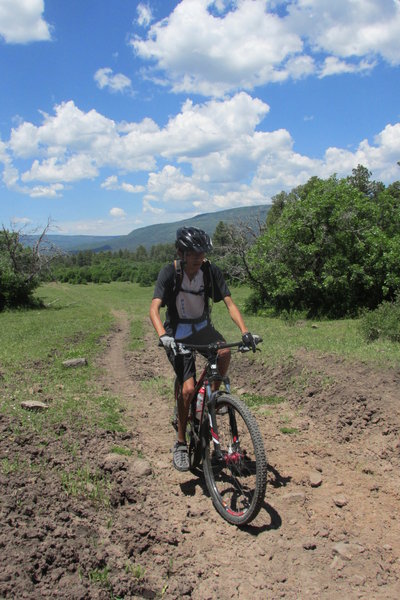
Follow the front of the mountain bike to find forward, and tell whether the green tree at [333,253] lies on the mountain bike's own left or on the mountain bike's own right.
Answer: on the mountain bike's own left

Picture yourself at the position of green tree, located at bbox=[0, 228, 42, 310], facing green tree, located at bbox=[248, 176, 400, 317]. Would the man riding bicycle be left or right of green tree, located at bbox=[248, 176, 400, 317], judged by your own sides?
right

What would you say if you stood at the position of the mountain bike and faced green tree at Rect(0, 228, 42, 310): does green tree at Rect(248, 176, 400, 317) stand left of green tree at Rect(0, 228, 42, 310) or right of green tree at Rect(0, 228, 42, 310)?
right

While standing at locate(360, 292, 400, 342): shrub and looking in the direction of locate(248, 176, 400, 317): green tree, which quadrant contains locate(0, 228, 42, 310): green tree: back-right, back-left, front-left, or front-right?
front-left

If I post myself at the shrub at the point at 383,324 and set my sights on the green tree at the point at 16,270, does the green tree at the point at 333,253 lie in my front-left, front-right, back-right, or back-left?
front-right

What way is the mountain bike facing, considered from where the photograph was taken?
facing the viewer and to the right of the viewer

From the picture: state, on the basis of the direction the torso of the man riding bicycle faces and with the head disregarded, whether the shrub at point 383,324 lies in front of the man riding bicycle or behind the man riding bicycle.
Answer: behind

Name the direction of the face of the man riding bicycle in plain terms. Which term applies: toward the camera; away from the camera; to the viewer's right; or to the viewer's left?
toward the camera

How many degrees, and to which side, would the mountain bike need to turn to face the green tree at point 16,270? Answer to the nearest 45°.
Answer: approximately 180°

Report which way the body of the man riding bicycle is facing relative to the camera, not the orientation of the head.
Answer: toward the camera
